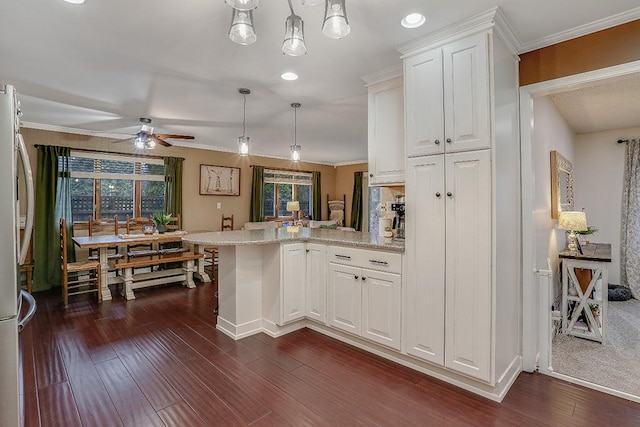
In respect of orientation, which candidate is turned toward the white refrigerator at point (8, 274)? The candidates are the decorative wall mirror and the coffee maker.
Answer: the coffee maker

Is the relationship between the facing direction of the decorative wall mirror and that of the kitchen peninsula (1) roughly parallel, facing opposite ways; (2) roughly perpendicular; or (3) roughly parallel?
roughly perpendicular

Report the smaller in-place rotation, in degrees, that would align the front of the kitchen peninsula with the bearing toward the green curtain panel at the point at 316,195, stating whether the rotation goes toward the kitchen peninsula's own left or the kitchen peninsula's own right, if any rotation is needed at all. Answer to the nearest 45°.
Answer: approximately 135° to the kitchen peninsula's own right

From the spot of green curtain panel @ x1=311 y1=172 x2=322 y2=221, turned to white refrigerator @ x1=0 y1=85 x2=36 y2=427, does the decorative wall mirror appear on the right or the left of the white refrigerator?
left

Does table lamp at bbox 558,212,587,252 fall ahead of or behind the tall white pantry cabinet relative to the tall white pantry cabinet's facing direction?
behind

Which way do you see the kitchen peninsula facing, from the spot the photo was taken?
facing the viewer and to the left of the viewer

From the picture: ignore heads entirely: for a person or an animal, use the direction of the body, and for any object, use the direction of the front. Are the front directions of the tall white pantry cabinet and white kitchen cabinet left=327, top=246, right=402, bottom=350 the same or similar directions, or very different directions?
same or similar directions

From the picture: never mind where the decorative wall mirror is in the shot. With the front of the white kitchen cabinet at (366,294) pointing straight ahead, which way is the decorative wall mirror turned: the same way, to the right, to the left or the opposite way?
to the left

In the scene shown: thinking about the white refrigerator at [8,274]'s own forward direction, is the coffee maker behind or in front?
in front

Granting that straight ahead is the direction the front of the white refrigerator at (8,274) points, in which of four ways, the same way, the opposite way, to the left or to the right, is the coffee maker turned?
the opposite way

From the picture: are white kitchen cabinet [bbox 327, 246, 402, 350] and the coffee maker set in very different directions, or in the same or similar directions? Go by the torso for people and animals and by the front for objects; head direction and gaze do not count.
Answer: same or similar directions

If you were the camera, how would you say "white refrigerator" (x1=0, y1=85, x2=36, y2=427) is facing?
facing to the right of the viewer

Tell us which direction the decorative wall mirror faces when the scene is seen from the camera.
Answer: facing to the right of the viewer
